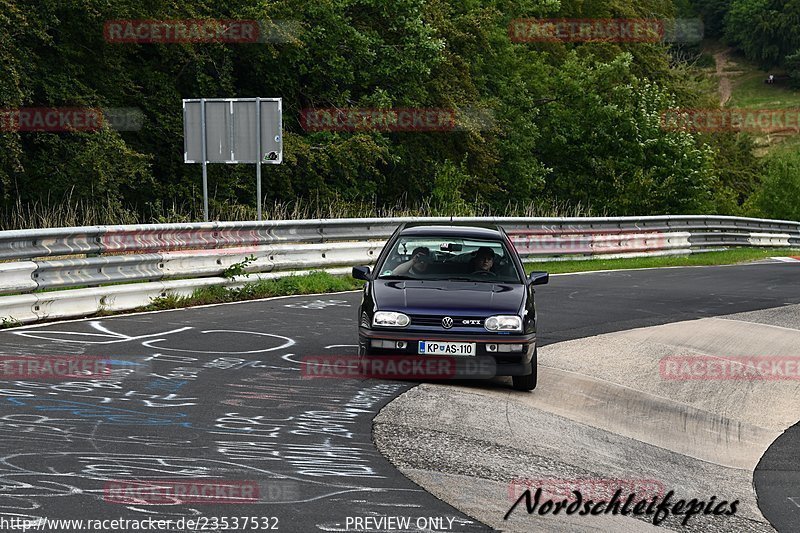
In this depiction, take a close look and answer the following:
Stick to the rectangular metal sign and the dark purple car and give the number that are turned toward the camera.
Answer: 1

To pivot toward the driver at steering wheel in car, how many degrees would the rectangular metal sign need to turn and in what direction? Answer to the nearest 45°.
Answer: approximately 180°

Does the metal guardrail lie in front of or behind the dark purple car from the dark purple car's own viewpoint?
behind

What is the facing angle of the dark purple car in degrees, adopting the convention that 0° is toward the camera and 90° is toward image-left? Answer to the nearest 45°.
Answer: approximately 0°

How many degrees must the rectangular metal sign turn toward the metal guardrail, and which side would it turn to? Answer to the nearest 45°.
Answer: approximately 180°

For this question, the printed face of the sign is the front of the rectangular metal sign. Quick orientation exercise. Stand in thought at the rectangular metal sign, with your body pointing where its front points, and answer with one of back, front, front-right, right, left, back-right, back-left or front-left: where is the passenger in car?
back

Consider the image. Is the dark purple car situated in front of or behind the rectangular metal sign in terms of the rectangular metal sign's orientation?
behind

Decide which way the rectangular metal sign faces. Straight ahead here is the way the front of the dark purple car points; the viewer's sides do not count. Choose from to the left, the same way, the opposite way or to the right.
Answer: the opposite way

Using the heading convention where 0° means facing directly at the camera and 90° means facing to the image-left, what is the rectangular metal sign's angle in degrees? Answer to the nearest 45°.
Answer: approximately 180°
